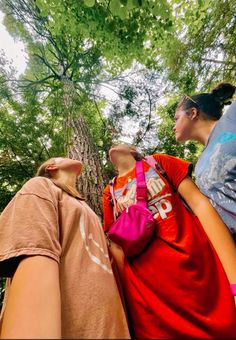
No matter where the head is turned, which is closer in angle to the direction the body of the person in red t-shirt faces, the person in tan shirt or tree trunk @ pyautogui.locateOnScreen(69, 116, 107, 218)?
the person in tan shirt

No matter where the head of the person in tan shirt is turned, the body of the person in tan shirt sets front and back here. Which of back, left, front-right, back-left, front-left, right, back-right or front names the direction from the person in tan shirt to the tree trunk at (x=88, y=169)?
back-left

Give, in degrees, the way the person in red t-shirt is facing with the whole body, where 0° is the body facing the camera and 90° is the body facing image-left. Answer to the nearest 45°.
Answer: approximately 45°

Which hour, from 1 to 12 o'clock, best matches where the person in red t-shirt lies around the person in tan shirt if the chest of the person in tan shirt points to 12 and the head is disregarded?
The person in red t-shirt is roughly at 10 o'clock from the person in tan shirt.

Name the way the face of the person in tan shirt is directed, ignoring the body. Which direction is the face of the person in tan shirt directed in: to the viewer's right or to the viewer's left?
to the viewer's right

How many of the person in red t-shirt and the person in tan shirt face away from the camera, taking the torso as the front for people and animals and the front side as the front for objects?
0

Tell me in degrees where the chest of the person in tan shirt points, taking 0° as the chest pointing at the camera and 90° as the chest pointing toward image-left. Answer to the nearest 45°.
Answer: approximately 315°
